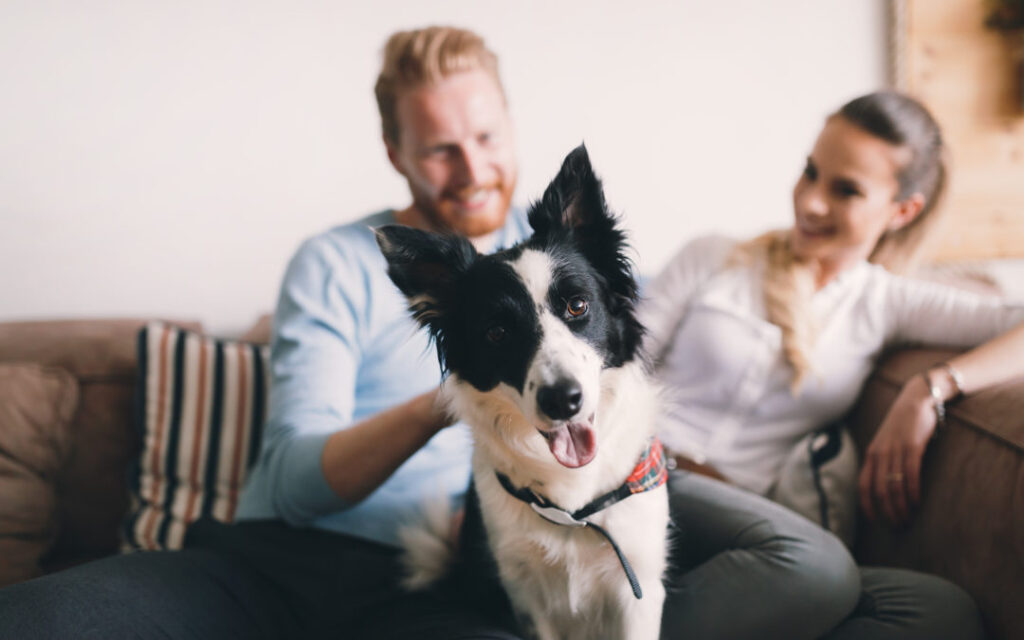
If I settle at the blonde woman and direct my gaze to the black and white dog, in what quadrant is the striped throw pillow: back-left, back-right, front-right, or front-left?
front-right

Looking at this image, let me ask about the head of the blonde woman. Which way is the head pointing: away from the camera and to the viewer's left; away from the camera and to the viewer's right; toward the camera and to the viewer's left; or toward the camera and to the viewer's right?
toward the camera and to the viewer's left

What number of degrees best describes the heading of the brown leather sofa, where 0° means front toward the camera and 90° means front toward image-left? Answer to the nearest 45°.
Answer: approximately 0°

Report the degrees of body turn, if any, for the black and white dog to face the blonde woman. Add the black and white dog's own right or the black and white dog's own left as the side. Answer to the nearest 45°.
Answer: approximately 135° to the black and white dog's own left

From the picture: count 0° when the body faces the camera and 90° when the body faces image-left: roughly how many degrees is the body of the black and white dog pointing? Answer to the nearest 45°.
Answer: approximately 0°
